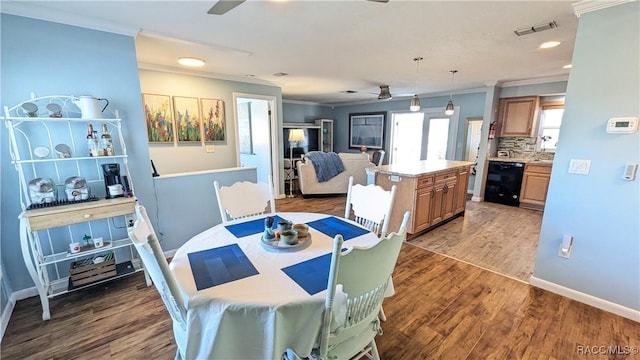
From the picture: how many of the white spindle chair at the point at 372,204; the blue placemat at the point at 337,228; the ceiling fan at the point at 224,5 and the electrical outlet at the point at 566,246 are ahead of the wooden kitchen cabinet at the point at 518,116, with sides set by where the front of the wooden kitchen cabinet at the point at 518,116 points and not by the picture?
4

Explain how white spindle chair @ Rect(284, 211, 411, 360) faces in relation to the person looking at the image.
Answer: facing away from the viewer and to the left of the viewer

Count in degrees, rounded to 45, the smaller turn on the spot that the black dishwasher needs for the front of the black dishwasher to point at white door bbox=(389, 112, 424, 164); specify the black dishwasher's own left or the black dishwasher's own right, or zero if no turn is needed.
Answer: approximately 135° to the black dishwasher's own right

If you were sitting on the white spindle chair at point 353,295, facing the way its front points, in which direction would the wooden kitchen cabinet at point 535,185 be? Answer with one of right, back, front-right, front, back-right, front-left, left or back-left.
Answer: right

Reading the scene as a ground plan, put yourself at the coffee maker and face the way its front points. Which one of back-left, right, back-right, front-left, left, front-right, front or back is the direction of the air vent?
front-left

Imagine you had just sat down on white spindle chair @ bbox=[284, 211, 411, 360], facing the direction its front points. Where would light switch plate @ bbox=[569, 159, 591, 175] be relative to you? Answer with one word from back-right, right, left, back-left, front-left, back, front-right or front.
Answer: right
